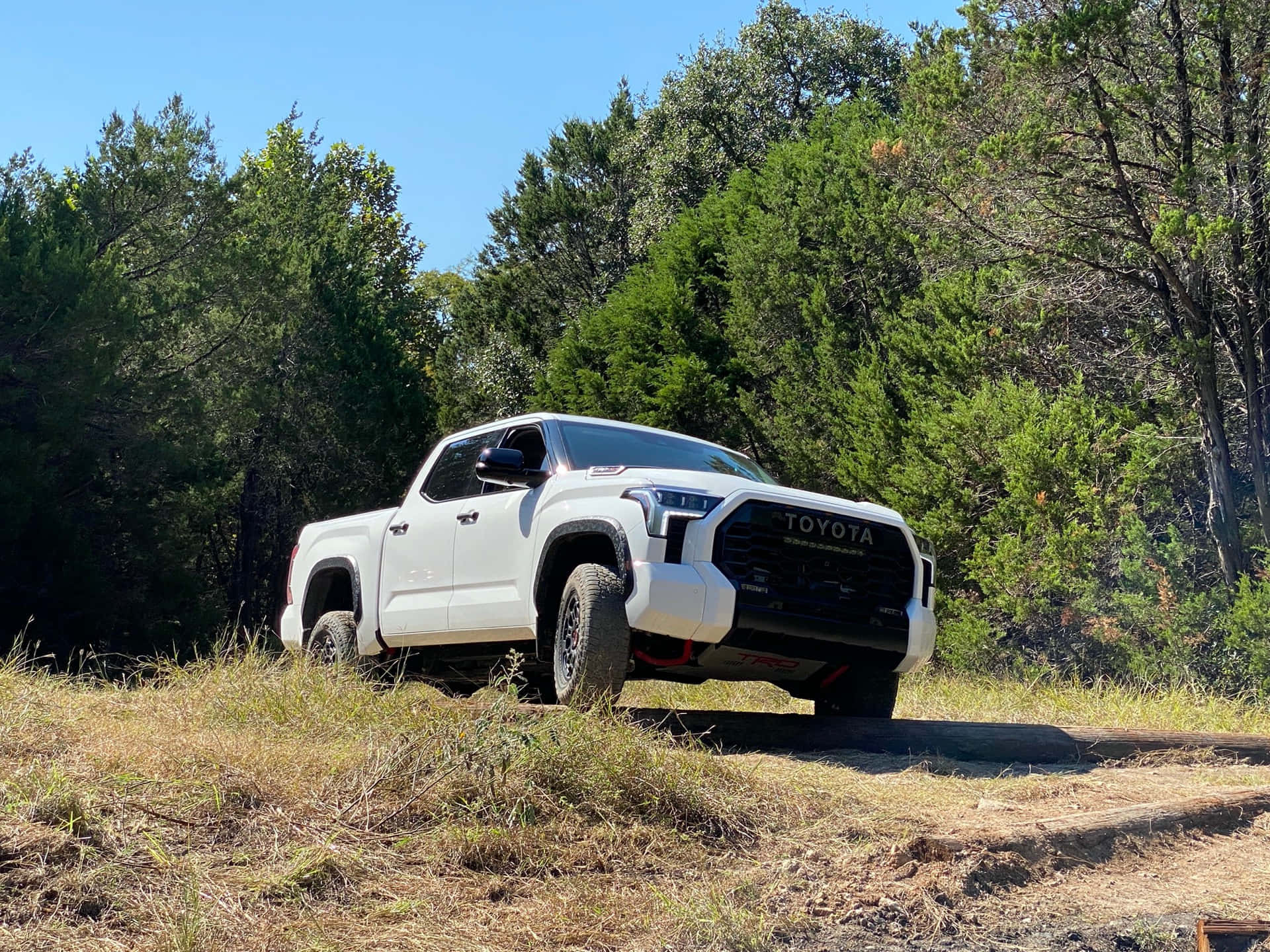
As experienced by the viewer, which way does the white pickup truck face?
facing the viewer and to the right of the viewer

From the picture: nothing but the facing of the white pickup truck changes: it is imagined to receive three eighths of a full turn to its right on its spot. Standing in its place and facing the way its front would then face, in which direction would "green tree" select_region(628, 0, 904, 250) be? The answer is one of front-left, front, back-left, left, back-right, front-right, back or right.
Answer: right

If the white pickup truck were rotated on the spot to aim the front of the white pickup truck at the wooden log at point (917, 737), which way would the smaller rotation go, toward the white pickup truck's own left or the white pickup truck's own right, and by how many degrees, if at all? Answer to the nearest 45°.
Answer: approximately 45° to the white pickup truck's own left

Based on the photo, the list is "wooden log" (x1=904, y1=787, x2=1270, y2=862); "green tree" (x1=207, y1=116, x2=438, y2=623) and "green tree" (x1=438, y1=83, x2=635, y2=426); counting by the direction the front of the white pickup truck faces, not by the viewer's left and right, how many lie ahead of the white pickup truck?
1

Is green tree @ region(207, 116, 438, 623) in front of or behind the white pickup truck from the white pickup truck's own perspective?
behind

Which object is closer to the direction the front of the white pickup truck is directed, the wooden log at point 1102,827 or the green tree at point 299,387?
the wooden log

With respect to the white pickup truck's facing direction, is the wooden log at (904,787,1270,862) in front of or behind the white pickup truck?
in front

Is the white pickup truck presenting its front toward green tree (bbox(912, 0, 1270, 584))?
no

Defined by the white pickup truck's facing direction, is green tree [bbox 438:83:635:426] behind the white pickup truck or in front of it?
behind
